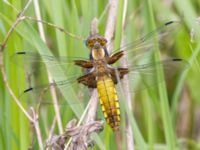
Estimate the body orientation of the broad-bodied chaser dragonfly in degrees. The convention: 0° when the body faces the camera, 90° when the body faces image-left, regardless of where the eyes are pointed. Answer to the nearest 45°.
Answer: approximately 180°

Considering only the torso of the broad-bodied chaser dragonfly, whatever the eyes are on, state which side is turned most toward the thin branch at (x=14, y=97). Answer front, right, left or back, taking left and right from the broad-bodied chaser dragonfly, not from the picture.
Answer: left
